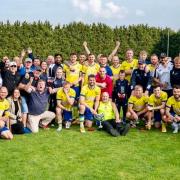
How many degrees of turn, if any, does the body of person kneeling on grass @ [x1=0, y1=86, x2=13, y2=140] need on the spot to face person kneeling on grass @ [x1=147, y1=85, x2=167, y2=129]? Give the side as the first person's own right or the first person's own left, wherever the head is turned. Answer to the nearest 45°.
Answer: approximately 90° to the first person's own left

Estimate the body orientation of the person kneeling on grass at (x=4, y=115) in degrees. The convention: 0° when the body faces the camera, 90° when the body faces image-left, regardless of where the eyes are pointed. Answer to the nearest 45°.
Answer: approximately 0°

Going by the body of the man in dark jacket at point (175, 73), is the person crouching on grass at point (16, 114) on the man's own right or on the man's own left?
on the man's own right

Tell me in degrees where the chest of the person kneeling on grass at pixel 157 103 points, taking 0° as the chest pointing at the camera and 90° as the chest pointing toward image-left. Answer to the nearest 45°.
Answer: approximately 0°

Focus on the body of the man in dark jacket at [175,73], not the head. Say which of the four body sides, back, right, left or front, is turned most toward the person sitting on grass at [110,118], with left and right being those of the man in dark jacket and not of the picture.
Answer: right

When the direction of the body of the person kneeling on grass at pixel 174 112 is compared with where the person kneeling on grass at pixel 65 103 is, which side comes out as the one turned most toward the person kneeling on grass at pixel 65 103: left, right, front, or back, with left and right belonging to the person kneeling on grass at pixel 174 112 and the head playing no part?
right
